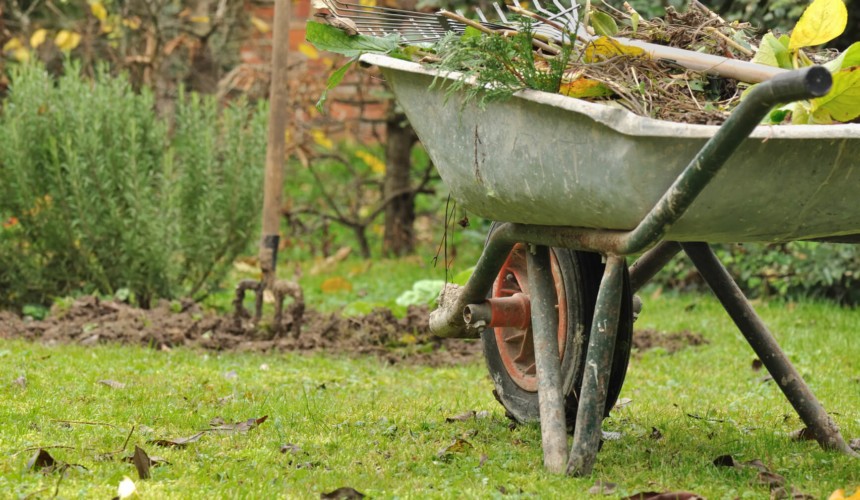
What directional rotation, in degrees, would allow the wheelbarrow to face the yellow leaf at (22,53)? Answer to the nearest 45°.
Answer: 0° — it already faces it

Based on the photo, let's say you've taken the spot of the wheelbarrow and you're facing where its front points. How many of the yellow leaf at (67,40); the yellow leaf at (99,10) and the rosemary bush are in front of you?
3

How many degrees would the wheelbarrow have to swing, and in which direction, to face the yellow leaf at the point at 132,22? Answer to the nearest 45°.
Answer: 0° — it already faces it

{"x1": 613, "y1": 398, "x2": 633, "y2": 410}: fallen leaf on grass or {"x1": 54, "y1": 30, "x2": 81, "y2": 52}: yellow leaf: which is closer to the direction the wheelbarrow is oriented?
the yellow leaf

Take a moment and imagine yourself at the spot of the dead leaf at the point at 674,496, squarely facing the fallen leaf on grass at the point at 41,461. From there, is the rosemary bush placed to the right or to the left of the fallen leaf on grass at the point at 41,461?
right

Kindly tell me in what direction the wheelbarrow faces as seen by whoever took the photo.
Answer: facing away from the viewer and to the left of the viewer
